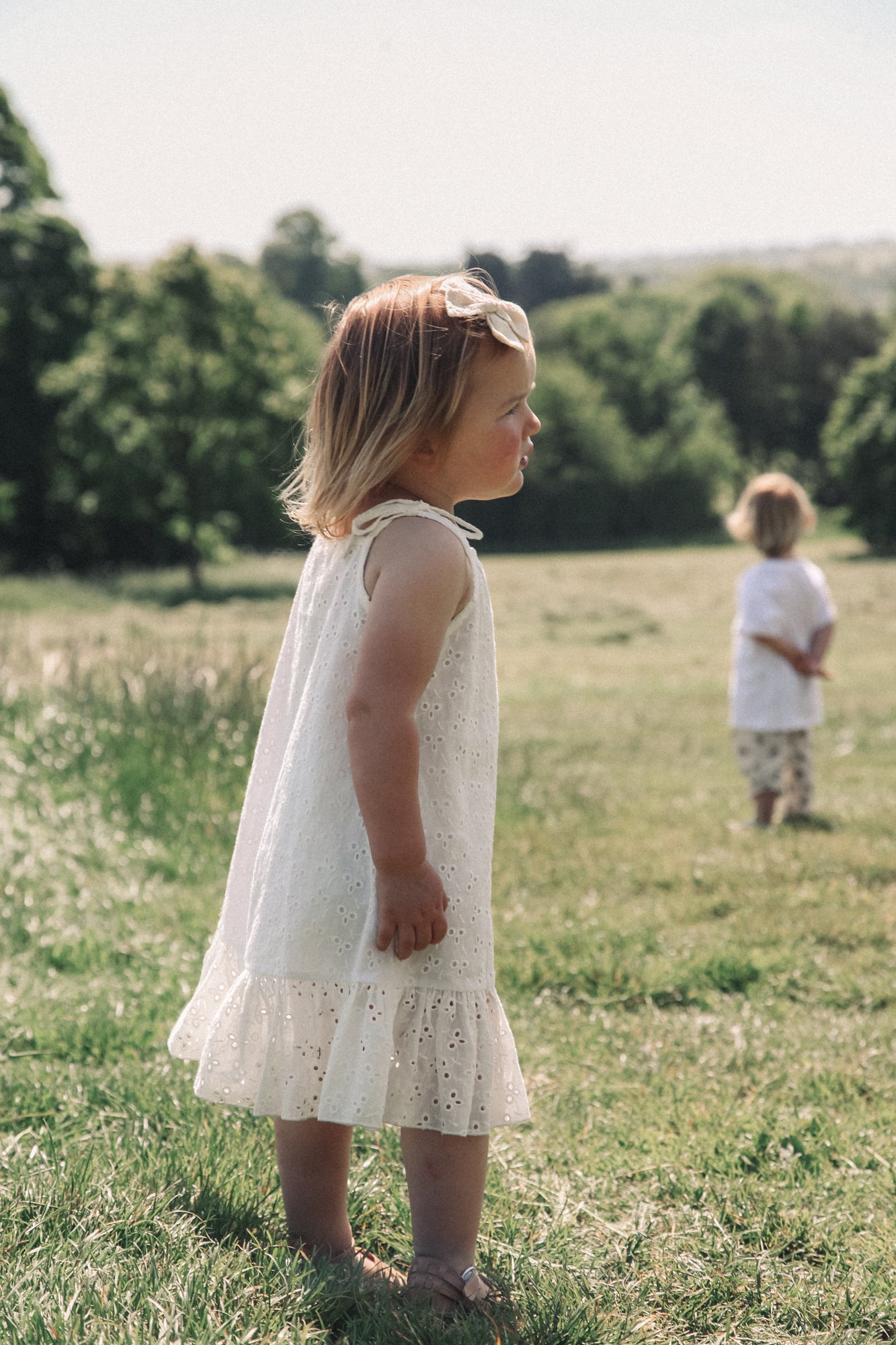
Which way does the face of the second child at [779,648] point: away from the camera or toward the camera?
away from the camera

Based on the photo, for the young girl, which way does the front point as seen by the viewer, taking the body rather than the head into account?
to the viewer's right

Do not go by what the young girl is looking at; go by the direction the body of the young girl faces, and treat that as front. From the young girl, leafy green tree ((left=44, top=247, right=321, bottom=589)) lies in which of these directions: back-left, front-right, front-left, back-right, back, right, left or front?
left

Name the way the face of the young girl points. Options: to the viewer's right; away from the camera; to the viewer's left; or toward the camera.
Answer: to the viewer's right

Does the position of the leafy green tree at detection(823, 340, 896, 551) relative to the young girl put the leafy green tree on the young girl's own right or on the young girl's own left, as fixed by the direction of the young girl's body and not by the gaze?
on the young girl's own left

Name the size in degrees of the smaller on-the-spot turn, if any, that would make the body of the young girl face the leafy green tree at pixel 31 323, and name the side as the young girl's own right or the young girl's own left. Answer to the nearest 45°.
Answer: approximately 90° to the young girl's own left
